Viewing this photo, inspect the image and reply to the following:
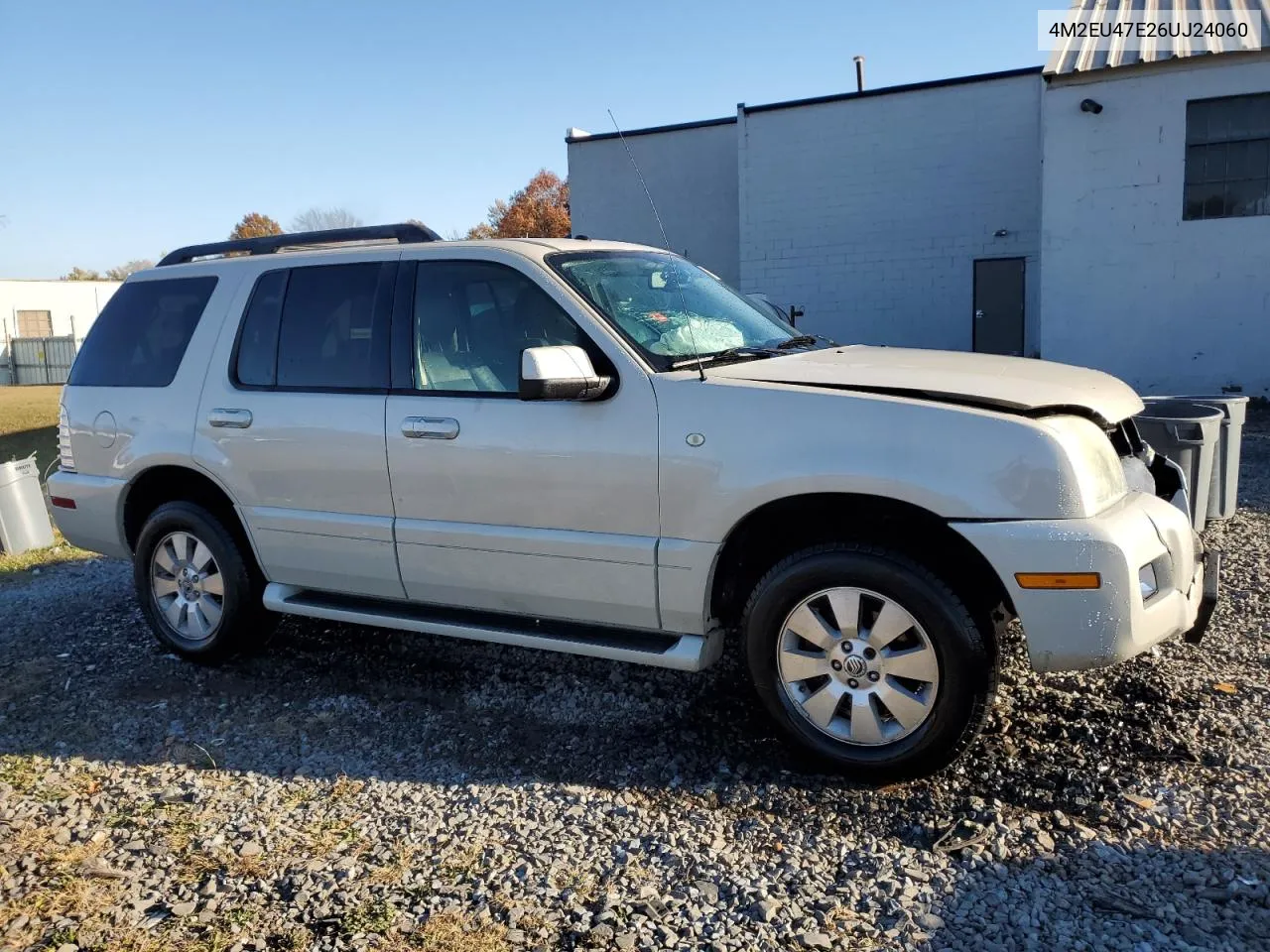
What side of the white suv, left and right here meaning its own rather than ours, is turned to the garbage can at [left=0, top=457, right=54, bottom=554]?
back

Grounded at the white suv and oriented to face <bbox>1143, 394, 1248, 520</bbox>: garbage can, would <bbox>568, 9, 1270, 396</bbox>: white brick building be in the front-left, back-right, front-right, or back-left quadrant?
front-left

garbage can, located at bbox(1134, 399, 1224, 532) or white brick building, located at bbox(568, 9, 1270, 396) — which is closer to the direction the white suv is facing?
the garbage can

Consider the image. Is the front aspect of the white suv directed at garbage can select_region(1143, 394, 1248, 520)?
no

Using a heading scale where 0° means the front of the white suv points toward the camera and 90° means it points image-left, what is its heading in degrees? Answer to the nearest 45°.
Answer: approximately 315°

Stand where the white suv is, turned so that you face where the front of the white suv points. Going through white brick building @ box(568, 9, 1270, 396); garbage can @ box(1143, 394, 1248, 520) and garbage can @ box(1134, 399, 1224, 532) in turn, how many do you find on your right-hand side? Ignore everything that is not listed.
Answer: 0

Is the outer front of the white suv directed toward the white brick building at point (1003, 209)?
no

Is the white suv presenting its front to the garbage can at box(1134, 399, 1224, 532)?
no

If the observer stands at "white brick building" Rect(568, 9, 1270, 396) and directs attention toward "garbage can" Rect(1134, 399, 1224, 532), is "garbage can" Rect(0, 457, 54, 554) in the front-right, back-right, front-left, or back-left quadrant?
front-right
